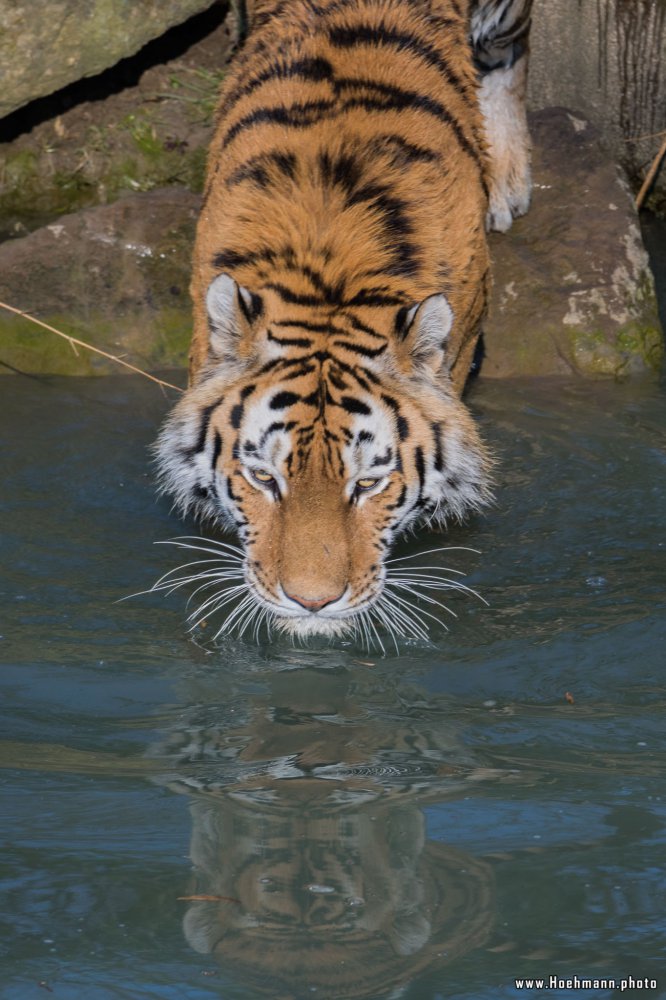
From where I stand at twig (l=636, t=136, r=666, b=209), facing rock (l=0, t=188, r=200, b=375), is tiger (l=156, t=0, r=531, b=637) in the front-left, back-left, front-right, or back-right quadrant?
front-left

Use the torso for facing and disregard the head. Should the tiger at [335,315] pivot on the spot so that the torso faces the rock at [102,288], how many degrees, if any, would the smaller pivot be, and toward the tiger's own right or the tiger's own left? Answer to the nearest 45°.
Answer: approximately 135° to the tiger's own right

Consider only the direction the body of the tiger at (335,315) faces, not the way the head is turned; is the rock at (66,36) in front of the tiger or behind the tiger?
behind

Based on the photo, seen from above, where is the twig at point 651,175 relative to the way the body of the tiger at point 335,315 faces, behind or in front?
behind

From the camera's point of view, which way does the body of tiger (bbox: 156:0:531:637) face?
toward the camera

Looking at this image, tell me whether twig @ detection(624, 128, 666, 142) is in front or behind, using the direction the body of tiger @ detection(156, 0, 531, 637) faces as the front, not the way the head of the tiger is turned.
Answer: behind

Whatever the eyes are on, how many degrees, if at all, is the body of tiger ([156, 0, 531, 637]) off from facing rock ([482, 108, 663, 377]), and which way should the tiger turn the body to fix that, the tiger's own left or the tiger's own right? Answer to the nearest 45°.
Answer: approximately 135° to the tiger's own left

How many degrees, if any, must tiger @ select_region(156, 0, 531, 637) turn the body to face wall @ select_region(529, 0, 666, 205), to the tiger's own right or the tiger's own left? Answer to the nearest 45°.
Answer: approximately 180°
